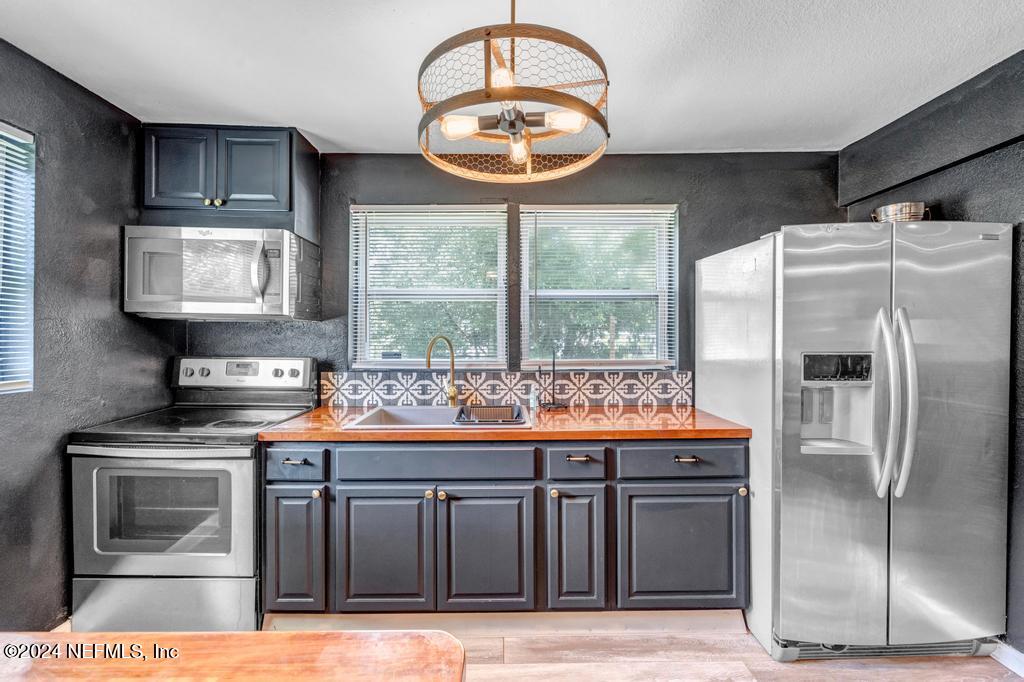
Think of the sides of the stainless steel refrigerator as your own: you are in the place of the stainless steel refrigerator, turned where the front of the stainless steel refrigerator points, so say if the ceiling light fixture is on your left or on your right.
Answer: on your right

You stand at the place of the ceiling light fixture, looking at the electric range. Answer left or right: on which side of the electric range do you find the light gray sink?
right

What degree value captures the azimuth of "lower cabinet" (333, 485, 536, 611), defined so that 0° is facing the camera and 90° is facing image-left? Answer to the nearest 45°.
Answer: approximately 0°

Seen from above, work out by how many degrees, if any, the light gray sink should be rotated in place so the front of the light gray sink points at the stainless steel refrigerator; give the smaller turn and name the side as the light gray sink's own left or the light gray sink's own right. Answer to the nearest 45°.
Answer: approximately 45° to the light gray sink's own left

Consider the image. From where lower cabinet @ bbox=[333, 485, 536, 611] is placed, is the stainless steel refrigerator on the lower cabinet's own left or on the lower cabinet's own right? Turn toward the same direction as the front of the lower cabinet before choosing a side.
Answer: on the lower cabinet's own left
